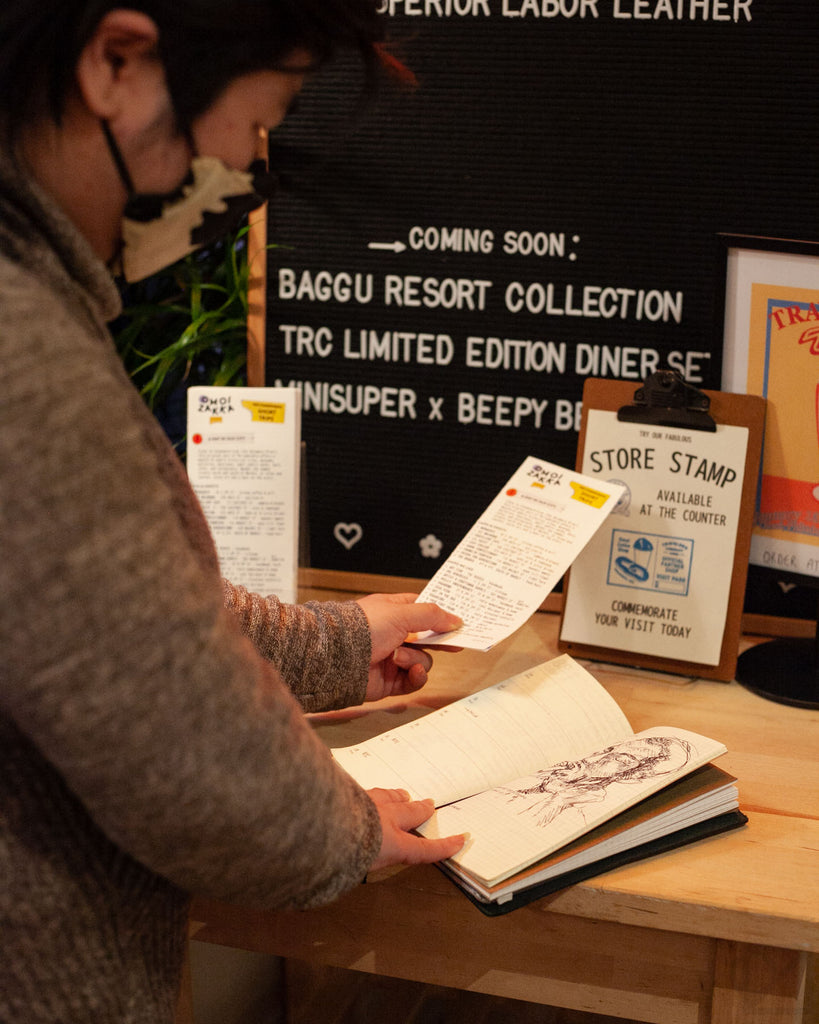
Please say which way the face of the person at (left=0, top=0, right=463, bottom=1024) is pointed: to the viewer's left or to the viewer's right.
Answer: to the viewer's right

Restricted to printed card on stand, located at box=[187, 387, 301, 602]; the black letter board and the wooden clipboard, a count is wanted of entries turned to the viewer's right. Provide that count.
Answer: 0

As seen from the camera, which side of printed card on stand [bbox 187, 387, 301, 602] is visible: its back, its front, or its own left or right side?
front

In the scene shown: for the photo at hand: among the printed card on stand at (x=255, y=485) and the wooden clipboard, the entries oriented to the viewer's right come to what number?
0

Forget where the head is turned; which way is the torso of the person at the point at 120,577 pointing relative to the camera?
to the viewer's right

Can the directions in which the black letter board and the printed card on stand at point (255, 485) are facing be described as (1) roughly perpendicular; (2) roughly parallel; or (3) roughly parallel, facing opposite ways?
roughly parallel

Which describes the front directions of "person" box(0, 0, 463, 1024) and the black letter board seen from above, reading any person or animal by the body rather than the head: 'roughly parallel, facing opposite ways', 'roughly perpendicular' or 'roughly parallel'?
roughly perpendicular

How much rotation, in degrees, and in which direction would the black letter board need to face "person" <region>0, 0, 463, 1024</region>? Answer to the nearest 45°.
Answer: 0° — it already faces them

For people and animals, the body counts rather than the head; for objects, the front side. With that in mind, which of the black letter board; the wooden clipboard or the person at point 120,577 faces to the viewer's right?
the person

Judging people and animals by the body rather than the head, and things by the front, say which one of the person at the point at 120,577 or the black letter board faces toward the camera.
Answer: the black letter board

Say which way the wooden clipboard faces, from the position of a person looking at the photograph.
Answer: facing the viewer

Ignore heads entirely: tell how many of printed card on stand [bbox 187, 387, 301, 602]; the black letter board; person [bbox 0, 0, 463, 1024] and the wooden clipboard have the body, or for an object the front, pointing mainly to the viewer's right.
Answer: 1

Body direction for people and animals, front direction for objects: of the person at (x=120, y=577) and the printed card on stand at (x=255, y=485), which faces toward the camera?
the printed card on stand

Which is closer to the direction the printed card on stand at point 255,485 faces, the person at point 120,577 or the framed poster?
the person

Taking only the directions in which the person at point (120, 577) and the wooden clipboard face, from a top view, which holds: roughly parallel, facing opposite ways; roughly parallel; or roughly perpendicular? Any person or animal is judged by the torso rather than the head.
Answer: roughly perpendicular

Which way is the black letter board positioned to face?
toward the camera
